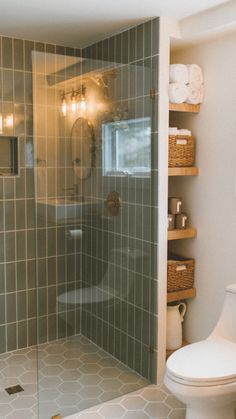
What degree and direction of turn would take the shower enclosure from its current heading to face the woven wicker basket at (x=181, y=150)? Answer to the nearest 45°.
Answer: approximately 45° to its left

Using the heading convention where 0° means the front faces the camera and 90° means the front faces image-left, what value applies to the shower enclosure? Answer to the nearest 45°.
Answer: approximately 315°

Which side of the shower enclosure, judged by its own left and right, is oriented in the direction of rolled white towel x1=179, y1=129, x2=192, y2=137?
left

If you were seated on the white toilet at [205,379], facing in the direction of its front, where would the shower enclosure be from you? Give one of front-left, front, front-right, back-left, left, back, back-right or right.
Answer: right

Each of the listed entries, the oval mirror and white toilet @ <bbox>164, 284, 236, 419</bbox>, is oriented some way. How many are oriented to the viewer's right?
0
